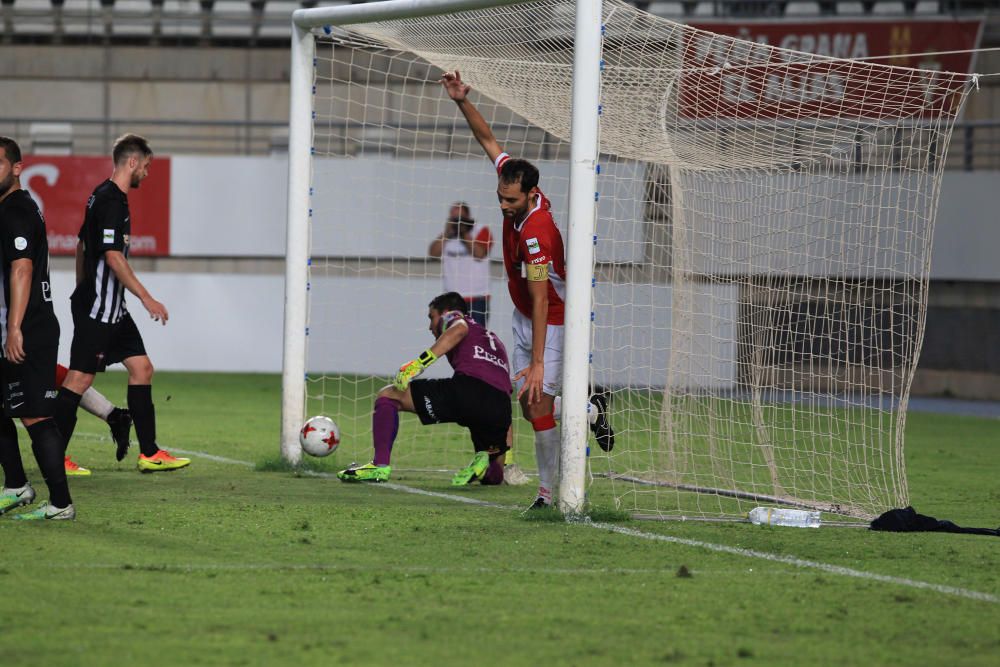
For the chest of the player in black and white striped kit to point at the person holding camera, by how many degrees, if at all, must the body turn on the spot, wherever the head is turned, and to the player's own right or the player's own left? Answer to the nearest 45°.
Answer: approximately 45° to the player's own left

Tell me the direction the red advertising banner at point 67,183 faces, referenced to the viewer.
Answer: facing the viewer

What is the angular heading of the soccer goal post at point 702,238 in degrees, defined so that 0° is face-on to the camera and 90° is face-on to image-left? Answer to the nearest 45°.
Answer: approximately 90°

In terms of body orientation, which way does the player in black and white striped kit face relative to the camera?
to the viewer's right

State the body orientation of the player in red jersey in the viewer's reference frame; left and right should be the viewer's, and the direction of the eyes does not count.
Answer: facing the viewer and to the left of the viewer

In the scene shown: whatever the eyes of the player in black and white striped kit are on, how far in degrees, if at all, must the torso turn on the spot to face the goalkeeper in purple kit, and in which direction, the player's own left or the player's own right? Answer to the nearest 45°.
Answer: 0° — they already face them

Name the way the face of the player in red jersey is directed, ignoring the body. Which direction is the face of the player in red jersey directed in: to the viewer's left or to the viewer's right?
to the viewer's left

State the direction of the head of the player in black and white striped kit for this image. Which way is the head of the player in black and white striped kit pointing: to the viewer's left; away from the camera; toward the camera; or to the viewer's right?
to the viewer's right

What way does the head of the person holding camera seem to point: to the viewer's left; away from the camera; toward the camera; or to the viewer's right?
toward the camera

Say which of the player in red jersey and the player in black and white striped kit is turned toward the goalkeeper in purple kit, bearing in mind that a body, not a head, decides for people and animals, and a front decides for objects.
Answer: the player in black and white striped kit

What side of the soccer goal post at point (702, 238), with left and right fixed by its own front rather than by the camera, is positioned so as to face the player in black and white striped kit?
front

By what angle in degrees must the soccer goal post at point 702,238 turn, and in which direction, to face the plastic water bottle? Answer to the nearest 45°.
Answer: approximately 90° to its left

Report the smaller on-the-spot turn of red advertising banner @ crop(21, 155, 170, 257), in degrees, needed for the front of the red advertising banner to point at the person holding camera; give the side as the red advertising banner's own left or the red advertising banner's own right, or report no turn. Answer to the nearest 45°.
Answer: approximately 45° to the red advertising banner's own left

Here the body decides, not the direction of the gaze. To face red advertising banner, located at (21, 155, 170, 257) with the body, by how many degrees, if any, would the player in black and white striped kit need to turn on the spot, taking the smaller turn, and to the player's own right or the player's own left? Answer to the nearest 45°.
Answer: approximately 90° to the player's own left

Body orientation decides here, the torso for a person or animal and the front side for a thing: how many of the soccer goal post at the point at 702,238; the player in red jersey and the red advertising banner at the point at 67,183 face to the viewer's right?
0

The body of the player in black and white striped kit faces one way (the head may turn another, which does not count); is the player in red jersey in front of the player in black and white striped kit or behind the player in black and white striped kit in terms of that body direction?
in front

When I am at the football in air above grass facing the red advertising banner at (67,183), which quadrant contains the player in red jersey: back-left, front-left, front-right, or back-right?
back-right

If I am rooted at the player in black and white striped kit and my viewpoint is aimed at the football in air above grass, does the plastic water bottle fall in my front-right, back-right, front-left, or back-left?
front-right

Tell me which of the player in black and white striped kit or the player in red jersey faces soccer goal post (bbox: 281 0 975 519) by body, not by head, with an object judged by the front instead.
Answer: the player in black and white striped kit

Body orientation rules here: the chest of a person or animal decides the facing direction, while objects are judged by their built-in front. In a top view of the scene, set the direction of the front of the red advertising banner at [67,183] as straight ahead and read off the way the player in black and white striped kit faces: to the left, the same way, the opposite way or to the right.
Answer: to the left

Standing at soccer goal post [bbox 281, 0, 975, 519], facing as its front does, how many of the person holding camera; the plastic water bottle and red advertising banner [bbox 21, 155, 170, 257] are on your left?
1
